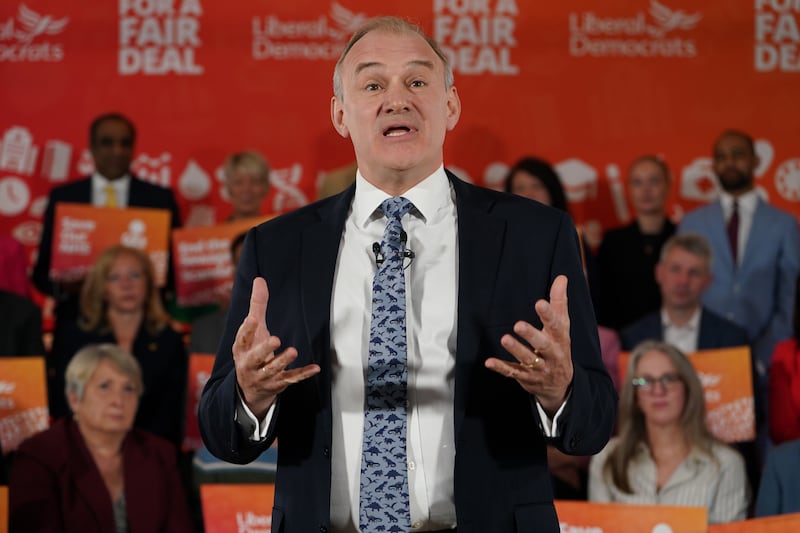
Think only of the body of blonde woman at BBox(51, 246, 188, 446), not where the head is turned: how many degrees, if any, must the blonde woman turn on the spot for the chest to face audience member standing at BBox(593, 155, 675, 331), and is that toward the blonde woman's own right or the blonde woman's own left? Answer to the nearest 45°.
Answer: approximately 90° to the blonde woman's own left

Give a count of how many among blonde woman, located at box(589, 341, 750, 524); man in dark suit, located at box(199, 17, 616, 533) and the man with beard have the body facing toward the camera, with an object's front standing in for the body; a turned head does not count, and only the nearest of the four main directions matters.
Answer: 3

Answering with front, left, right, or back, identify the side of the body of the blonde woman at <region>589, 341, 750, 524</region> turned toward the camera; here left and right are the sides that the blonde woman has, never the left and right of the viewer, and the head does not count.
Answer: front

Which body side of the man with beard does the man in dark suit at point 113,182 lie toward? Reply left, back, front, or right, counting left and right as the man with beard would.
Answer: right

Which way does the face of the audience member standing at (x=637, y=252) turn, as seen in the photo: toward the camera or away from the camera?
toward the camera

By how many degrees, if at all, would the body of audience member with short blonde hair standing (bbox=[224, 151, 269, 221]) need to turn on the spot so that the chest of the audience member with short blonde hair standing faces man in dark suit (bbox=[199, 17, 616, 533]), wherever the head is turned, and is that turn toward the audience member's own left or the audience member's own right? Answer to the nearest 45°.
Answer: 0° — they already face them

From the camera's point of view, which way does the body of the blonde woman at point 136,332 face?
toward the camera

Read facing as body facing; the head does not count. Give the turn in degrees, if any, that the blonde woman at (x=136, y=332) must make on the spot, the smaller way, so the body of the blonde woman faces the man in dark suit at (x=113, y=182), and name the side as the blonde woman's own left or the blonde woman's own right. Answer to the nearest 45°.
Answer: approximately 180°

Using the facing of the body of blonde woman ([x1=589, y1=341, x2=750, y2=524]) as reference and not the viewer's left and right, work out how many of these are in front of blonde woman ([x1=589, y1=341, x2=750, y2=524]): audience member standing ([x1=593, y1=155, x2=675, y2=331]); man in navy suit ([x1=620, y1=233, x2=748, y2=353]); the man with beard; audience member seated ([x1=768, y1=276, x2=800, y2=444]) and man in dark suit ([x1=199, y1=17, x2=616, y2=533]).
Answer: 1

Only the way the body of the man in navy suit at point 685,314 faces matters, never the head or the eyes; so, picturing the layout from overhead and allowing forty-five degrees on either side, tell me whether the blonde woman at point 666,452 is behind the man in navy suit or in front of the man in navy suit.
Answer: in front
